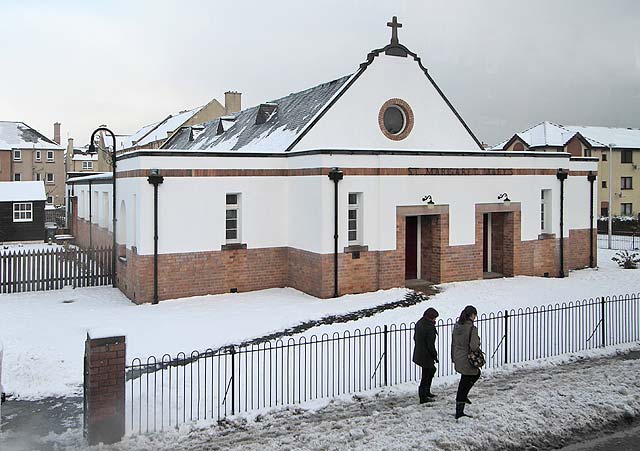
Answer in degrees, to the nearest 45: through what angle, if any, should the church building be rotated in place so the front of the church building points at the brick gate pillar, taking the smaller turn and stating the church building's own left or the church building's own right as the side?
approximately 45° to the church building's own right

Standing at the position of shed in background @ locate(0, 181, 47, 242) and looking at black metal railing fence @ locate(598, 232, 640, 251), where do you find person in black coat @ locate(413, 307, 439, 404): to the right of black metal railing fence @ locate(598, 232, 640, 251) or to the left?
right

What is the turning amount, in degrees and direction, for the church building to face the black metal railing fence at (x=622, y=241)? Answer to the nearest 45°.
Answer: approximately 90° to its left

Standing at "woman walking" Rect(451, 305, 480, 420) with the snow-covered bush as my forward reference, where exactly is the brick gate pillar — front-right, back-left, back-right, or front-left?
back-left

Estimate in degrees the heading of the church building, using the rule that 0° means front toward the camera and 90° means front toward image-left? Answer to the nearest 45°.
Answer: approximately 315°

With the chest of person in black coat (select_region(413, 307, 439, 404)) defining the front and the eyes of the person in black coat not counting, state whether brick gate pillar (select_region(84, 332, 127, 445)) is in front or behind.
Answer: behind
